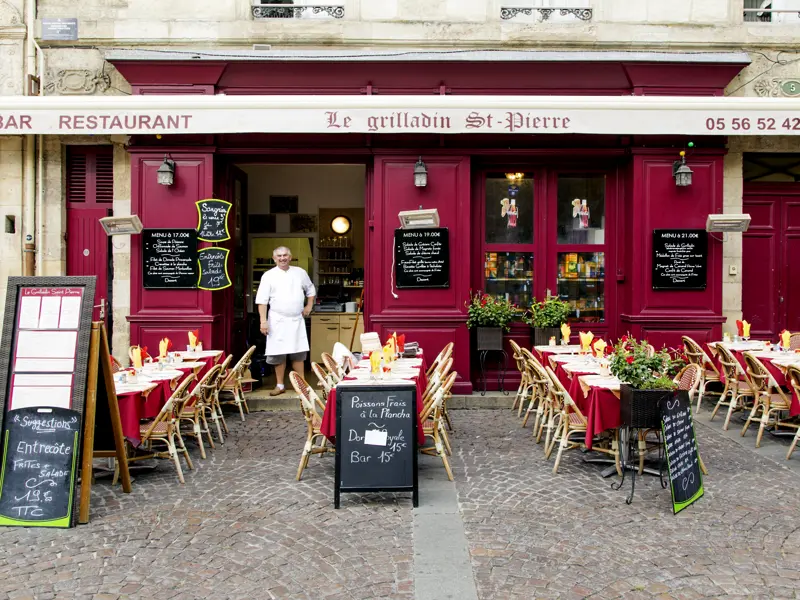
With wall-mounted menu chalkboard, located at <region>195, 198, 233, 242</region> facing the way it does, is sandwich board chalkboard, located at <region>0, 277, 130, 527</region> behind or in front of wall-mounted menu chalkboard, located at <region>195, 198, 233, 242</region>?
in front

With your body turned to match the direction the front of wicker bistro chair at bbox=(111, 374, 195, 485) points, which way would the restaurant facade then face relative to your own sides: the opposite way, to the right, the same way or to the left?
to the left

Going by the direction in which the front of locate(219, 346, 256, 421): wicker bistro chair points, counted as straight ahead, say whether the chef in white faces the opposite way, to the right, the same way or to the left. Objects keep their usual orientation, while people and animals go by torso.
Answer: to the left

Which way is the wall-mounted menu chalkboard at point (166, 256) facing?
toward the camera

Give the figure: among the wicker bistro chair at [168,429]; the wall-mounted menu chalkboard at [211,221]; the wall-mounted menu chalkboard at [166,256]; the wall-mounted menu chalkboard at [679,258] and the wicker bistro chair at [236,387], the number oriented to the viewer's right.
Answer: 0

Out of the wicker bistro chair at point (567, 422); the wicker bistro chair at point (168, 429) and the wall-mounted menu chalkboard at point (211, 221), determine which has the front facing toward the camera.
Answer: the wall-mounted menu chalkboard

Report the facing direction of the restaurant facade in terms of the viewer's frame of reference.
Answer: facing the viewer

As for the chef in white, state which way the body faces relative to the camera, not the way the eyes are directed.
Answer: toward the camera

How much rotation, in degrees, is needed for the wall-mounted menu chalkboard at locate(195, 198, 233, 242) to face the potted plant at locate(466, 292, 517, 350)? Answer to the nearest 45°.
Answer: approximately 90° to its left

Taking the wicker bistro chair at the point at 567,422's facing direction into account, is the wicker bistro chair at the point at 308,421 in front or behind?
behind

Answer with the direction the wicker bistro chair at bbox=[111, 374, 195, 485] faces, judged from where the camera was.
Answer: facing to the left of the viewer

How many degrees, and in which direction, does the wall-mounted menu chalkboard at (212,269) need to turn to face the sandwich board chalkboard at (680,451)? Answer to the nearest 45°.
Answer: approximately 45° to its left

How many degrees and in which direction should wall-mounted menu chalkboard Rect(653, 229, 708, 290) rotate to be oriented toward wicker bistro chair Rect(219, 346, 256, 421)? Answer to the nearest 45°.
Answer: approximately 45° to its right

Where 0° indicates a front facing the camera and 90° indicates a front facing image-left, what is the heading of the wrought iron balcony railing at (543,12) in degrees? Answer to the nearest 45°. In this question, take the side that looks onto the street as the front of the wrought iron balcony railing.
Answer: approximately 0°
